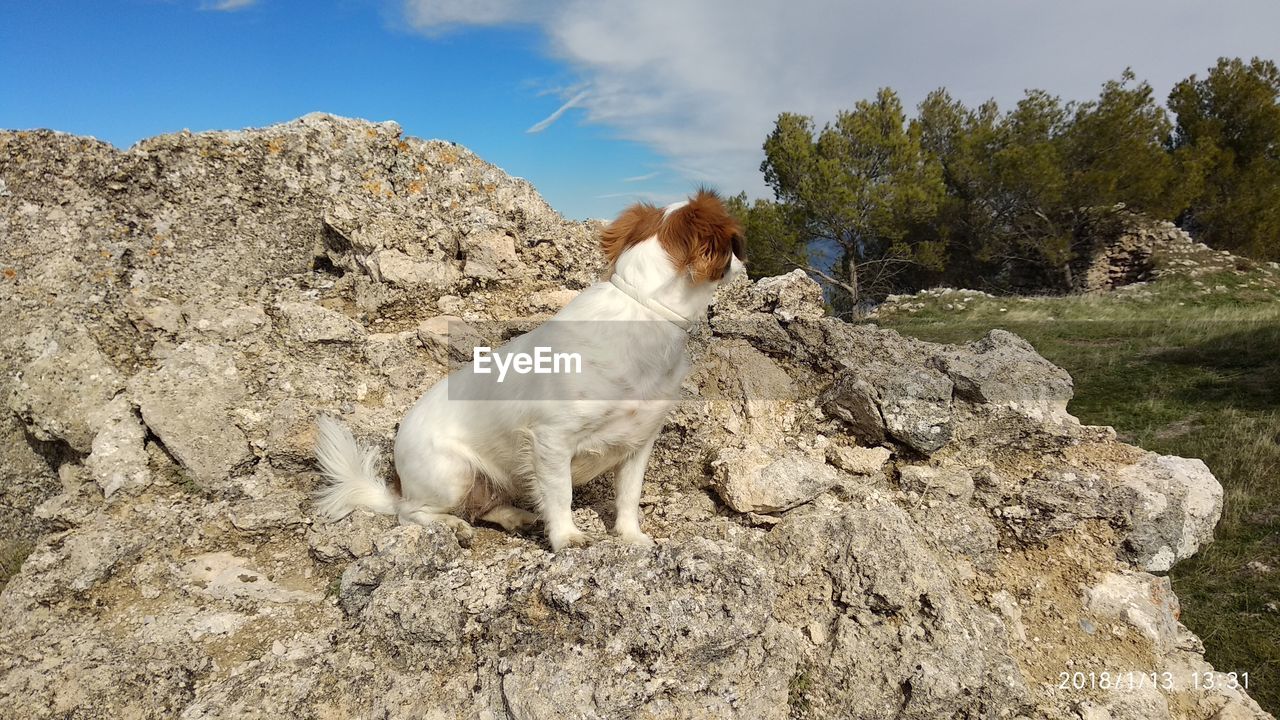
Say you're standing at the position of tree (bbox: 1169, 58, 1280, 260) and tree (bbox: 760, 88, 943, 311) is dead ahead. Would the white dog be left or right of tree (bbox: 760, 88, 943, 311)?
left

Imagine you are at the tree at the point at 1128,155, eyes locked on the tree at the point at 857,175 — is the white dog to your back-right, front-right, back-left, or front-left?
front-left

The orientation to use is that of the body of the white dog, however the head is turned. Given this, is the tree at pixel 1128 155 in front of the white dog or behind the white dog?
in front

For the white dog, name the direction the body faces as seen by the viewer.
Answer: to the viewer's right

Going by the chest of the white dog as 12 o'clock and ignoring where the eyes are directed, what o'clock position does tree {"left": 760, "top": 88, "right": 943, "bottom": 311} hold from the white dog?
The tree is roughly at 10 o'clock from the white dog.

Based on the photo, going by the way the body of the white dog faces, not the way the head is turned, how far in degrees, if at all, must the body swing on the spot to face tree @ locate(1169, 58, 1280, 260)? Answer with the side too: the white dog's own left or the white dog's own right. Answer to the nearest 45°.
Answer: approximately 45° to the white dog's own left
